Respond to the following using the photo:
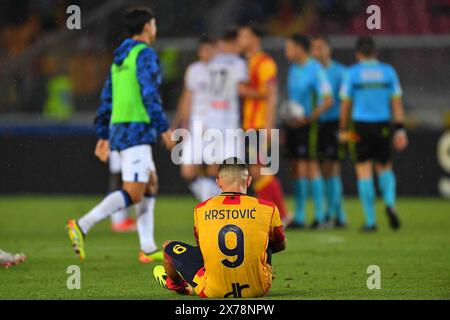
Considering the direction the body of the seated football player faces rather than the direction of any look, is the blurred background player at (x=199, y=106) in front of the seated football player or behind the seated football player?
in front

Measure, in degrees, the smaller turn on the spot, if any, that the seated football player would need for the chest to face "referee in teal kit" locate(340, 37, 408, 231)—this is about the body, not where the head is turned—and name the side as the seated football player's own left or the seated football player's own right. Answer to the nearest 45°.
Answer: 0° — they already face them

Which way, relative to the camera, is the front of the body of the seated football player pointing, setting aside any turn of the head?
away from the camera

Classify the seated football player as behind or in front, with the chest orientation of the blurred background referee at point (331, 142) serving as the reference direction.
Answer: in front

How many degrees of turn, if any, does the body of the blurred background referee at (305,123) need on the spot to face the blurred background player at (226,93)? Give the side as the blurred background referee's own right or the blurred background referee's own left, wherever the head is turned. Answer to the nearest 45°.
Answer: approximately 45° to the blurred background referee's own right

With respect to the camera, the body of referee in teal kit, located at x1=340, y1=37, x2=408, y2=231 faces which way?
away from the camera

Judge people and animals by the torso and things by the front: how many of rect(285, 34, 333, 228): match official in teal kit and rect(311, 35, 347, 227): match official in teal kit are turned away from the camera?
0

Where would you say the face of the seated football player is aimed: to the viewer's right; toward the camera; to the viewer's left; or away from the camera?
away from the camera
